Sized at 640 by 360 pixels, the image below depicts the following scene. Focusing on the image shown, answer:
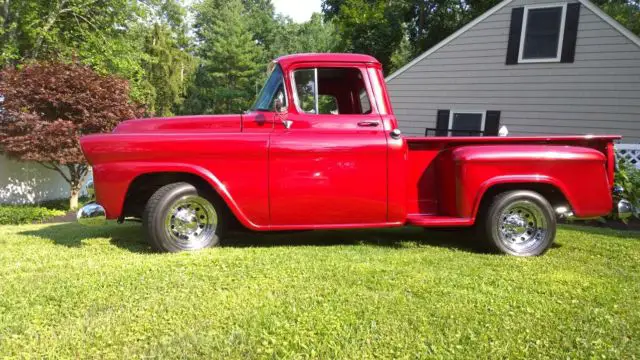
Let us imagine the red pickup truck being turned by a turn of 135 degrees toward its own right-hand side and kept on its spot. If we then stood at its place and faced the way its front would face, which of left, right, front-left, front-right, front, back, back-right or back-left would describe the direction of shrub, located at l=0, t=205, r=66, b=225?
left

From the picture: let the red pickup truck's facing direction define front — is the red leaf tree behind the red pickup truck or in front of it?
in front

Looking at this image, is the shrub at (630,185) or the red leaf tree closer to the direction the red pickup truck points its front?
the red leaf tree

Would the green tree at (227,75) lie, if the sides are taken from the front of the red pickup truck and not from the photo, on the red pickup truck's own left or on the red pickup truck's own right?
on the red pickup truck's own right

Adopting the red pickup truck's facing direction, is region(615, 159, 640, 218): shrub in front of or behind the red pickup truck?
behind

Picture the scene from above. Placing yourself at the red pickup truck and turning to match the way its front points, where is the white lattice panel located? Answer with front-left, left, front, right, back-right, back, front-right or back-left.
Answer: back-right

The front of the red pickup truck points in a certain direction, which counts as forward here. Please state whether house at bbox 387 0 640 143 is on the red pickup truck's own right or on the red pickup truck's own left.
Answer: on the red pickup truck's own right

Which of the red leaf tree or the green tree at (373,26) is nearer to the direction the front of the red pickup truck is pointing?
the red leaf tree

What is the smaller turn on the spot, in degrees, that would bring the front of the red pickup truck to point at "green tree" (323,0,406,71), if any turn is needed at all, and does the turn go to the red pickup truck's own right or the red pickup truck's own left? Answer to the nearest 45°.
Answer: approximately 90° to the red pickup truck's own right

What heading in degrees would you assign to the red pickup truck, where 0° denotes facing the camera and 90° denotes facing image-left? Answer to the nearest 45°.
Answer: approximately 90°
